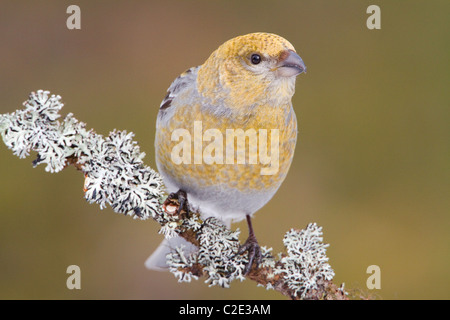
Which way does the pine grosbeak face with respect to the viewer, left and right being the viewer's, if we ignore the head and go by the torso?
facing the viewer and to the right of the viewer
